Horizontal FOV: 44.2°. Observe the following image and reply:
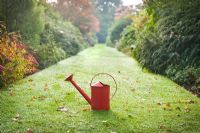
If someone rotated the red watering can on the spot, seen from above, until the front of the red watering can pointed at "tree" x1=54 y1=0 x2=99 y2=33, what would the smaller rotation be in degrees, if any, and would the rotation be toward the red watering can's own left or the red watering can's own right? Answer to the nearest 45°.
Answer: approximately 90° to the red watering can's own right

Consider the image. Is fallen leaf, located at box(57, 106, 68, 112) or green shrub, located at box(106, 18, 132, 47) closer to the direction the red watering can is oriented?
the fallen leaf

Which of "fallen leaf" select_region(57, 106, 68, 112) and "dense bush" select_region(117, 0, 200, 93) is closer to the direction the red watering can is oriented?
the fallen leaf

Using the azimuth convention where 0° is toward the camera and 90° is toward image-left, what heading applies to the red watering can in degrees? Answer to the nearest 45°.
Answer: approximately 90°

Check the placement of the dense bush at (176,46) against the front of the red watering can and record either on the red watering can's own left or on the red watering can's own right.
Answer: on the red watering can's own right

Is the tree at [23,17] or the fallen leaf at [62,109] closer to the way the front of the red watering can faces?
the fallen leaf

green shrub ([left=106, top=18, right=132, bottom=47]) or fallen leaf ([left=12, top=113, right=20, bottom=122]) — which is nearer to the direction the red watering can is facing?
the fallen leaf

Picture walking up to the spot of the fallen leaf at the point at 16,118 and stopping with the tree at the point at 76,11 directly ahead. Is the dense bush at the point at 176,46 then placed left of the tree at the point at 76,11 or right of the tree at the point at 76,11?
right

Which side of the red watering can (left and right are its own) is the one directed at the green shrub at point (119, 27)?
right

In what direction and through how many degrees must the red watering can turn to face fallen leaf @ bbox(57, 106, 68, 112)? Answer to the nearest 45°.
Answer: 0° — it already faces it

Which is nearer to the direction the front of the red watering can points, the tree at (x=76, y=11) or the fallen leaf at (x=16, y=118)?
the fallen leaf
